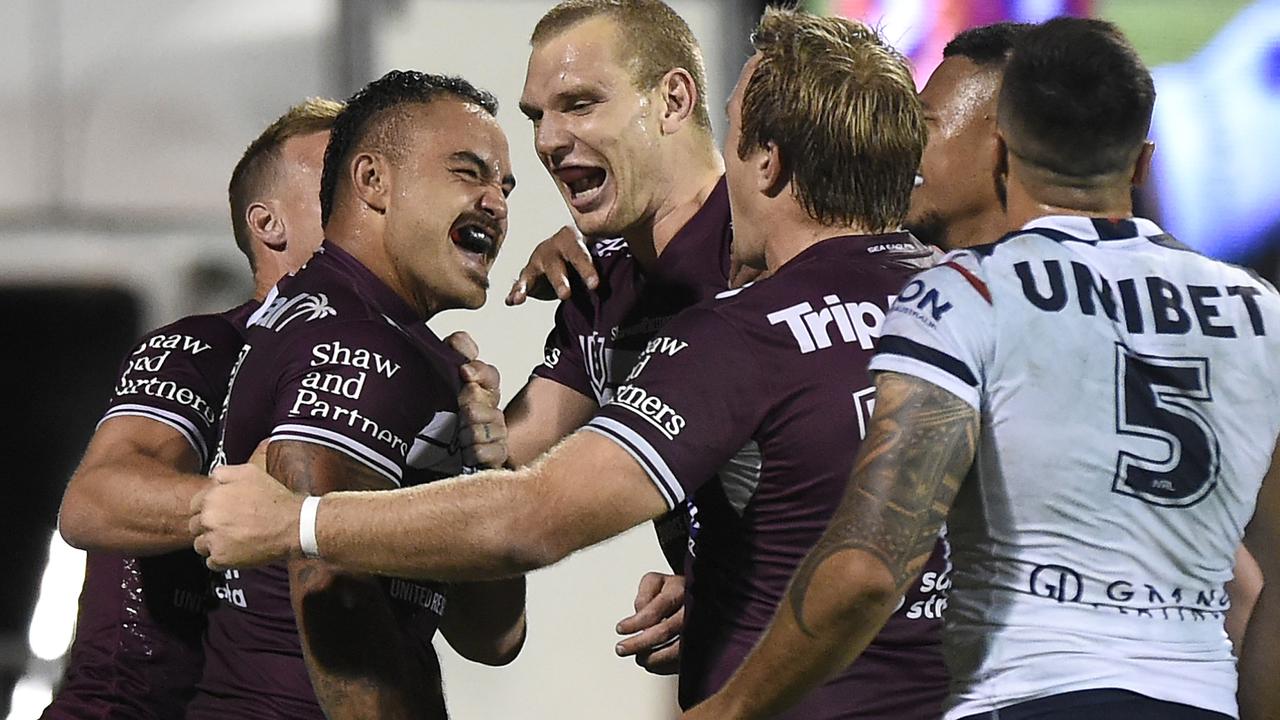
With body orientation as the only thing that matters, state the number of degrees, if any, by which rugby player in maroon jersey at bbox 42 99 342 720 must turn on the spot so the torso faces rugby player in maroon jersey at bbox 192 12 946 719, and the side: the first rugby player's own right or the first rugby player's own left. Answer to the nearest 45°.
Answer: approximately 45° to the first rugby player's own right

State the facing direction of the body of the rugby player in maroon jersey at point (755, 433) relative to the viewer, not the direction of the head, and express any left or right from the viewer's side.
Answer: facing away from the viewer and to the left of the viewer

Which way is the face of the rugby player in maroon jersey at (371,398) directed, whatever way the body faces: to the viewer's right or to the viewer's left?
to the viewer's right

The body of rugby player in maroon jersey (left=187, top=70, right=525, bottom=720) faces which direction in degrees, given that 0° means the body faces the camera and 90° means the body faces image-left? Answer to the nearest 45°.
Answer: approximately 270°

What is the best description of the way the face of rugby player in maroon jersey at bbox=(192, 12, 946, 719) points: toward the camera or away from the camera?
away from the camera

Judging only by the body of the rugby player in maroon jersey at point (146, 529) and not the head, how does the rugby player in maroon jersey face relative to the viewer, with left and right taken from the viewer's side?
facing to the right of the viewer
